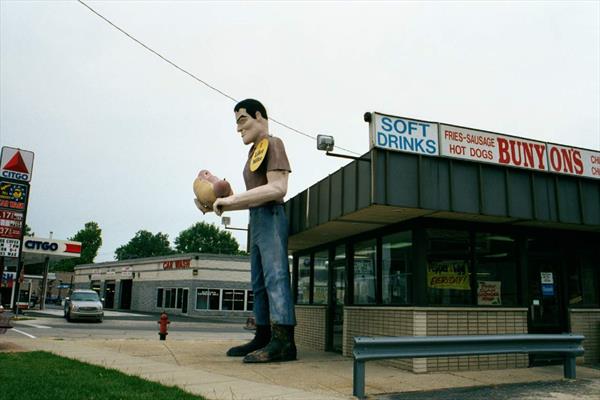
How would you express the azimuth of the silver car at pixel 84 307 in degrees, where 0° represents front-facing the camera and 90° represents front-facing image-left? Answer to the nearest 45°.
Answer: approximately 0°

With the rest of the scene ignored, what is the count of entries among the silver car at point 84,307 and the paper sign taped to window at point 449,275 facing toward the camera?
2

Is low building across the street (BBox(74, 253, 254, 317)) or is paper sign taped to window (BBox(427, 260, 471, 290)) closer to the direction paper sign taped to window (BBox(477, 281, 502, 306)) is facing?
the paper sign taped to window

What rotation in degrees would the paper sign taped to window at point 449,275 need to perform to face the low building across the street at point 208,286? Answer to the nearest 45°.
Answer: approximately 135° to its right

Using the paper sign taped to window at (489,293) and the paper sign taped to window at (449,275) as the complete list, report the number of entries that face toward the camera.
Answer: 2

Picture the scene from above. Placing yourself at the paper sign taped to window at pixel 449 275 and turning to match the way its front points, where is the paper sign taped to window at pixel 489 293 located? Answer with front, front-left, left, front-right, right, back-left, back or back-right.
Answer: back-left

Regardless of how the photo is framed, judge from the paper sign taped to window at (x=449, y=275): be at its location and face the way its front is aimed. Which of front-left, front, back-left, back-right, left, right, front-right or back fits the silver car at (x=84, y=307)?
back-right

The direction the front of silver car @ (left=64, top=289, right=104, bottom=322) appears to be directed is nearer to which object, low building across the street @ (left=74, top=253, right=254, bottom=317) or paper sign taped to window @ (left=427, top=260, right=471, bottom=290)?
the paper sign taped to window

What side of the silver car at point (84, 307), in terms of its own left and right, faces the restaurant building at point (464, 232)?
front

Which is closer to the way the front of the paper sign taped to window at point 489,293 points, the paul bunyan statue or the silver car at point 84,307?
the paul bunyan statue

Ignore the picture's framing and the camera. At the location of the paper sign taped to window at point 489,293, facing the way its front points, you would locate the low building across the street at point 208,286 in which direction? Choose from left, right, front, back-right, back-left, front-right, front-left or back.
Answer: back-right

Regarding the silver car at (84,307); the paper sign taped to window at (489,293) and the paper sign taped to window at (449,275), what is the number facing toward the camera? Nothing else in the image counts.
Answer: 3

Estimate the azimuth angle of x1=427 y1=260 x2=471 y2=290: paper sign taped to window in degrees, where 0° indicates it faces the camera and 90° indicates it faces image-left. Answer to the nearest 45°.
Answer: approximately 0°
